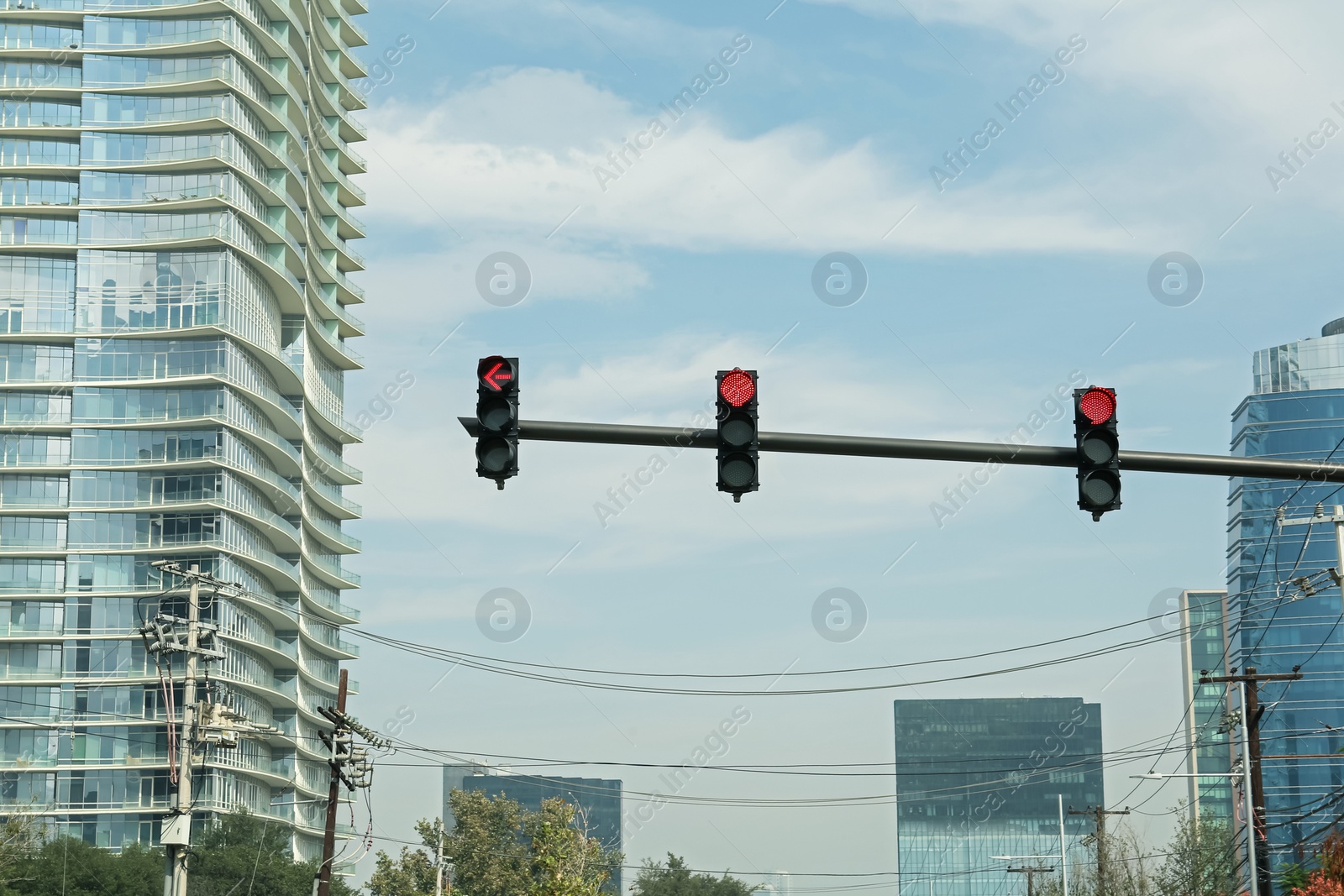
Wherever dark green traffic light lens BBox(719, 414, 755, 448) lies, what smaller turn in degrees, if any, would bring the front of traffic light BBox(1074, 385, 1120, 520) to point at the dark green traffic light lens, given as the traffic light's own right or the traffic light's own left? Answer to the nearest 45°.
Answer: approximately 90° to the traffic light's own right

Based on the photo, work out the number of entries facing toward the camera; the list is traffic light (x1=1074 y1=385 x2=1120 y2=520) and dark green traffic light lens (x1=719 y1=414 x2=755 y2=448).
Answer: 2

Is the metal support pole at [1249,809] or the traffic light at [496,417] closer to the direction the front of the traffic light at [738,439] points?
the traffic light

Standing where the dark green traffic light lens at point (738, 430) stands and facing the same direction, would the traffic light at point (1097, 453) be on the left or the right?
on its left

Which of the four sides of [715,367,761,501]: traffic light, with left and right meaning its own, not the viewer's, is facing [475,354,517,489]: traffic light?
right

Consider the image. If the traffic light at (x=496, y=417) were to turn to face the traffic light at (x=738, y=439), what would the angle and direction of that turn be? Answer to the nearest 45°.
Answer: approximately 90° to its left

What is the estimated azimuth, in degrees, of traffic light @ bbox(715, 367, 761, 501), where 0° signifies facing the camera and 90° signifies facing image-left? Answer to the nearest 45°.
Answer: approximately 0°

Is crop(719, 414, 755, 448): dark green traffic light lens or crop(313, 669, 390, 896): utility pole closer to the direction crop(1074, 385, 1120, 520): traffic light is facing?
the dark green traffic light lens

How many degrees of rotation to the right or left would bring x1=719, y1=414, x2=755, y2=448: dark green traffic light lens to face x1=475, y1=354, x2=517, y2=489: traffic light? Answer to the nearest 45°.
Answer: approximately 90° to its right

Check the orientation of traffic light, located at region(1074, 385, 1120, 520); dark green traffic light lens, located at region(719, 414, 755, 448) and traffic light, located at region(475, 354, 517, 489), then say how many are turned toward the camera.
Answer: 3
